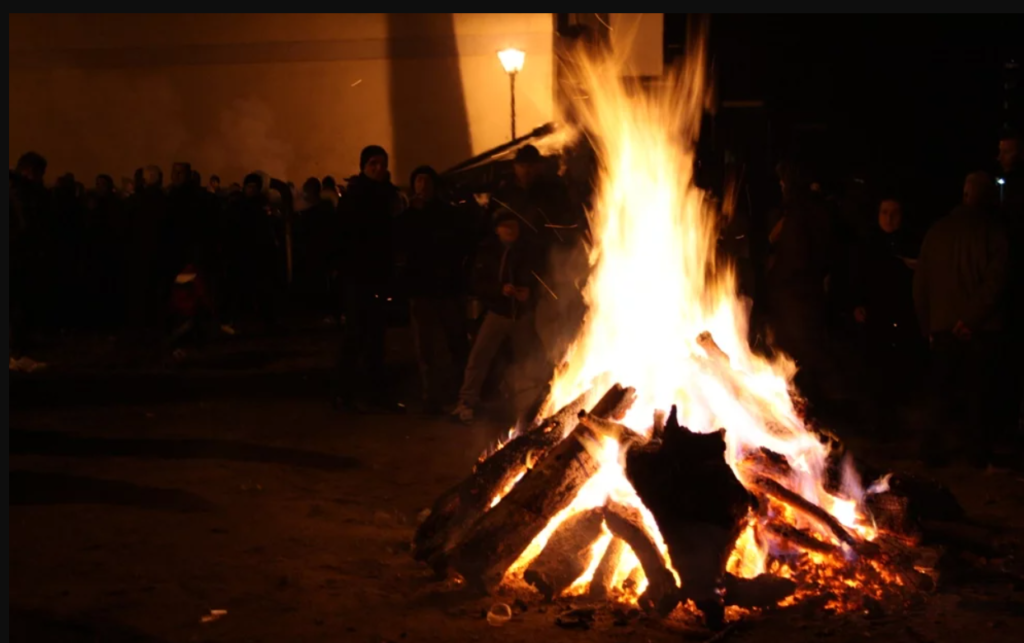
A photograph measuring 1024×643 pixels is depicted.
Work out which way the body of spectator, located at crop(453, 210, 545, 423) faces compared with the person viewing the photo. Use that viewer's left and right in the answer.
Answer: facing the viewer

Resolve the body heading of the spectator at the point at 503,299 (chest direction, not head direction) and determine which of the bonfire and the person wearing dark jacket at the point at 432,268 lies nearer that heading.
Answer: the bonfire

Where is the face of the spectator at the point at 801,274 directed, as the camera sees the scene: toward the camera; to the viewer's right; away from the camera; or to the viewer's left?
to the viewer's left

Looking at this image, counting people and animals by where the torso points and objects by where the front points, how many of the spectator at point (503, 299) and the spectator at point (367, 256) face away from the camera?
0

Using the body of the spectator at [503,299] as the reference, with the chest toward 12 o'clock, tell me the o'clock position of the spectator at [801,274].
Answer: the spectator at [801,274] is roughly at 9 o'clock from the spectator at [503,299].

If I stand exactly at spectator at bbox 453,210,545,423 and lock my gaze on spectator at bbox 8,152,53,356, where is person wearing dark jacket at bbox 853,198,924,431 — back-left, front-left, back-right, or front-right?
back-right

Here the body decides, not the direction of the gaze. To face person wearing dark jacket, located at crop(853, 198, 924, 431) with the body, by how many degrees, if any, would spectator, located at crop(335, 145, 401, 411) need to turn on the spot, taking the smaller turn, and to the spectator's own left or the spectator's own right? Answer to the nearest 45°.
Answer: approximately 45° to the spectator's own left

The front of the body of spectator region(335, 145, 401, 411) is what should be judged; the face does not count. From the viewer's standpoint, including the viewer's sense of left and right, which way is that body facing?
facing the viewer and to the right of the viewer

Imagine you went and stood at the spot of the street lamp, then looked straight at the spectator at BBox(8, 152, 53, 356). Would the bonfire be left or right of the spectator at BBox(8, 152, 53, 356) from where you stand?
left

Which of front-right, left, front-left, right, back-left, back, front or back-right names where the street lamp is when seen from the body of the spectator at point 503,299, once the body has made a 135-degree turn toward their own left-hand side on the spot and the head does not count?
front-left

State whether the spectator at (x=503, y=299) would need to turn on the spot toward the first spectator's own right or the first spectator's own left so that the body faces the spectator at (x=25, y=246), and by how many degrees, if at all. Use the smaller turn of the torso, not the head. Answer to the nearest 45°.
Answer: approximately 135° to the first spectator's own right
